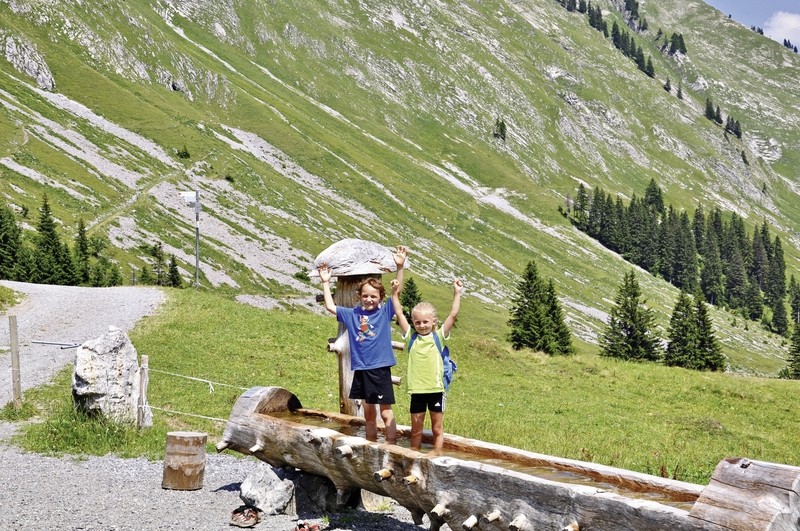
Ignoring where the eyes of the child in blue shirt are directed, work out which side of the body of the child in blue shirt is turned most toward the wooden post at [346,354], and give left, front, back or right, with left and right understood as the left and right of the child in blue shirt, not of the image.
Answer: back

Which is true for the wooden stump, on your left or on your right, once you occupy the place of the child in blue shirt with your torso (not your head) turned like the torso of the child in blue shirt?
on your right

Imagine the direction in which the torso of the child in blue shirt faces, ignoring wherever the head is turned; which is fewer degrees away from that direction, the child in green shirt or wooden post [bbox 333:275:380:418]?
the child in green shirt

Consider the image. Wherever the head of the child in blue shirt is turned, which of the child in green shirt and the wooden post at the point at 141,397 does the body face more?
the child in green shirt

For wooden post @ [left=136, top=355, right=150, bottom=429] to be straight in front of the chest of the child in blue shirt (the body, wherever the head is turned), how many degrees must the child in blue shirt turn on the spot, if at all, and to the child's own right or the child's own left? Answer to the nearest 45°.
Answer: approximately 135° to the child's own right

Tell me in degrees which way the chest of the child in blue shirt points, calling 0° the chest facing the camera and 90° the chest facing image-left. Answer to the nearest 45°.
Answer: approximately 0°

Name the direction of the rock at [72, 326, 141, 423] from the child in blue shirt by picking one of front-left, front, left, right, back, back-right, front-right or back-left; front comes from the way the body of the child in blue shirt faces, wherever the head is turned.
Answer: back-right

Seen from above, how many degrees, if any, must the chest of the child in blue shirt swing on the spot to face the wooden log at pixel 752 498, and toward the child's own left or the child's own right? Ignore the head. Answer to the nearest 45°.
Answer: approximately 45° to the child's own left
